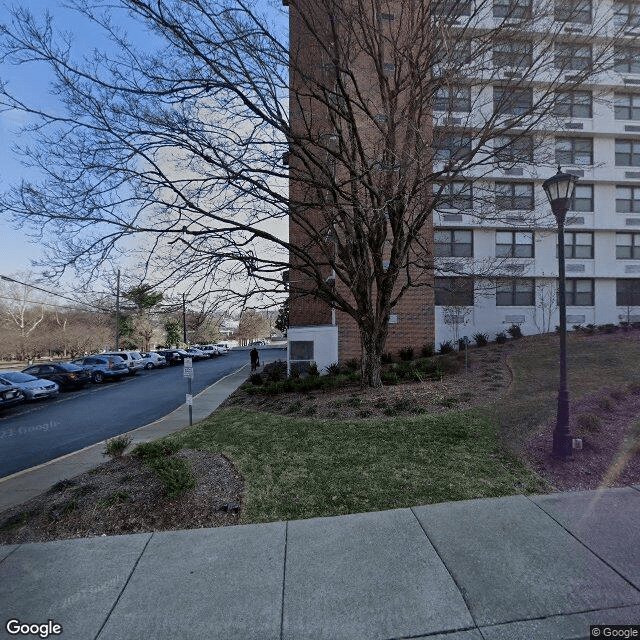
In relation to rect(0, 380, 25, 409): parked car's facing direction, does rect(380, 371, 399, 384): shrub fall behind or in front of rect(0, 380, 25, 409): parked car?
in front

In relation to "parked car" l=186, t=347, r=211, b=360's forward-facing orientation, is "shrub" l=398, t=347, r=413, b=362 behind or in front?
in front

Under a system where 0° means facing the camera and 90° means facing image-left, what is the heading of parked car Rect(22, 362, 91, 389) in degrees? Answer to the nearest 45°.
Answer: approximately 315°

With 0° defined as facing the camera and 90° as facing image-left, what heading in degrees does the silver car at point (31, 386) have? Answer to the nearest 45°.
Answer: approximately 315°

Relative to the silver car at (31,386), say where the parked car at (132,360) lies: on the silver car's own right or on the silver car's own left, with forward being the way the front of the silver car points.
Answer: on the silver car's own left

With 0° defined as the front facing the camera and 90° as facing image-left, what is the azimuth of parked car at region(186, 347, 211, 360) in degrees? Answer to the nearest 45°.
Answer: approximately 315°

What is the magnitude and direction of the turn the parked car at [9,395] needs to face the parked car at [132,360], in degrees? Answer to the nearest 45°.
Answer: approximately 90° to its left
